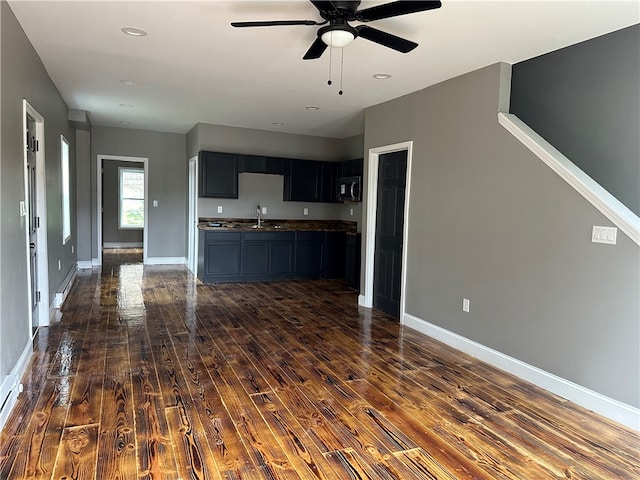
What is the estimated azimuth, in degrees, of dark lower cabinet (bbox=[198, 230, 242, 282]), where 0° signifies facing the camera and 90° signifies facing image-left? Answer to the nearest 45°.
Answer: approximately 0°

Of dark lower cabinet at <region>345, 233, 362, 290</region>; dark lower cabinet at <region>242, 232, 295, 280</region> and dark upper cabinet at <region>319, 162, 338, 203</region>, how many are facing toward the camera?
2

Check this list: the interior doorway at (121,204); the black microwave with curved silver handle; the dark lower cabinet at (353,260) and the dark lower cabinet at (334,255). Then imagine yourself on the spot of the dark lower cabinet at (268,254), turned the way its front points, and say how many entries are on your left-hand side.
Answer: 3

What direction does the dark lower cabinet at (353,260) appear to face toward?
to the viewer's left

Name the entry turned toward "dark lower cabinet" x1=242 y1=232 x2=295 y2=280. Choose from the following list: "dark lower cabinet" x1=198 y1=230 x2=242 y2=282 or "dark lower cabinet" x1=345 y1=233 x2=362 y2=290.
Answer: "dark lower cabinet" x1=345 y1=233 x2=362 y2=290

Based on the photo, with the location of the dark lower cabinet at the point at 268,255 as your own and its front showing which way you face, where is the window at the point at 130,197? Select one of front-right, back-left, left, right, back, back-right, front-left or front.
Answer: back-right

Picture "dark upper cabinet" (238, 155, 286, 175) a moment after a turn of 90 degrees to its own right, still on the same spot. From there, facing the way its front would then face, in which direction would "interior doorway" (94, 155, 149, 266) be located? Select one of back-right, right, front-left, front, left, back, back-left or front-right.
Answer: front-right

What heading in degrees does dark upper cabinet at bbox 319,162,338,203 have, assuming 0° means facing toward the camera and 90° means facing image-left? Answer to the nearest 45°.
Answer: approximately 0°
